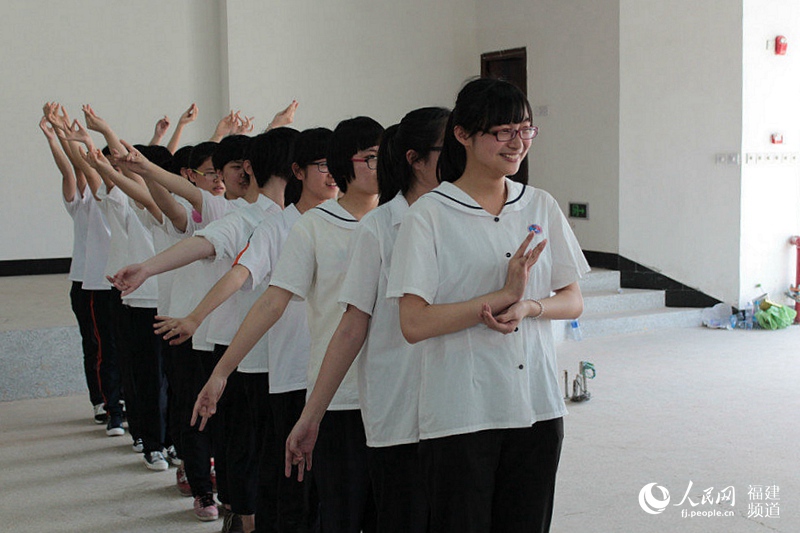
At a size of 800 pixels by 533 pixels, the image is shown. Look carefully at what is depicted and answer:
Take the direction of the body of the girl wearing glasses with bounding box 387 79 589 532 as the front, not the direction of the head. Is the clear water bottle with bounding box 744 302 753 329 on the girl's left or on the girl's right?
on the girl's left

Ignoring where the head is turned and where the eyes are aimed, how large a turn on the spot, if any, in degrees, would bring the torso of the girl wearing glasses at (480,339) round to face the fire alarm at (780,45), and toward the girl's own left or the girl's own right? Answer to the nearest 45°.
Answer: approximately 135° to the girl's own left

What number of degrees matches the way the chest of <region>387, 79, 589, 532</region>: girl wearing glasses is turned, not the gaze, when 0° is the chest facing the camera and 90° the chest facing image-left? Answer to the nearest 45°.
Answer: approximately 315°

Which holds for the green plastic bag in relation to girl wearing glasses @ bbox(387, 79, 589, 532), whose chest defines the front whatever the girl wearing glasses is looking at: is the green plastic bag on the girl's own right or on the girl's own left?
on the girl's own left

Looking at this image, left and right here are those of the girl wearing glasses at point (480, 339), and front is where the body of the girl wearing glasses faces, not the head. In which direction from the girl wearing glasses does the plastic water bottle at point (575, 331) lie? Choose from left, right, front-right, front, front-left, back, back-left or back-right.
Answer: back-left

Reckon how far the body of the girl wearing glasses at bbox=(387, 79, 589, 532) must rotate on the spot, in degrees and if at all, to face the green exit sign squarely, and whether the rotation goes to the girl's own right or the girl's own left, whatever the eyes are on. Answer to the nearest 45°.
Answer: approximately 135° to the girl's own left
